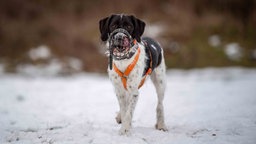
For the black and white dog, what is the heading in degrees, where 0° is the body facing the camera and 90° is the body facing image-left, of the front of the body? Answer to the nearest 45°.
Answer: approximately 45°
